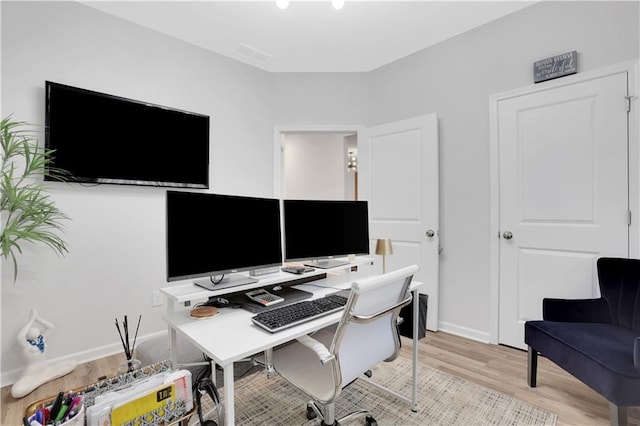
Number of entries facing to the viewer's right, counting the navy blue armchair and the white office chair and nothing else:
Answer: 0

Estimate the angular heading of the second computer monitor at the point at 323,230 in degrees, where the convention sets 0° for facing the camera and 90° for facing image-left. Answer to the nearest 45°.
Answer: approximately 315°

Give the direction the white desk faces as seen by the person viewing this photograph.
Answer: facing the viewer and to the right of the viewer

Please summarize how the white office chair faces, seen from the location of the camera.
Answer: facing away from the viewer and to the left of the viewer

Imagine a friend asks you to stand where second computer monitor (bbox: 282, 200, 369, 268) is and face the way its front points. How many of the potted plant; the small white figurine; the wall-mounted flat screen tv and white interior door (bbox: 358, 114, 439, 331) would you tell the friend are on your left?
1

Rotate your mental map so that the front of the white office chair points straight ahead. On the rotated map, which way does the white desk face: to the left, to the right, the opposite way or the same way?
the opposite way

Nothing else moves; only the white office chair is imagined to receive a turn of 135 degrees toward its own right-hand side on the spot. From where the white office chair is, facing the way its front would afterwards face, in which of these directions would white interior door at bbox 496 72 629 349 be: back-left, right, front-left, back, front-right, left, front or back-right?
front-left

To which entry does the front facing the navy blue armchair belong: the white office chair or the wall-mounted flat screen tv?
the wall-mounted flat screen tv

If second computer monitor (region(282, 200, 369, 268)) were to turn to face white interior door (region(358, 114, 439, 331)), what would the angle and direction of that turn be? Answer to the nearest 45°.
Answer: approximately 90° to its left

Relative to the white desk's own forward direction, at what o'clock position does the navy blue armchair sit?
The navy blue armchair is roughly at 10 o'clock from the white desk.

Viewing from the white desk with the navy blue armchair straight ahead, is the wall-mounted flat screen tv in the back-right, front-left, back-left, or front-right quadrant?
back-left

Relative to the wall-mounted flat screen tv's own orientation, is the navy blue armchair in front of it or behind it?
in front
